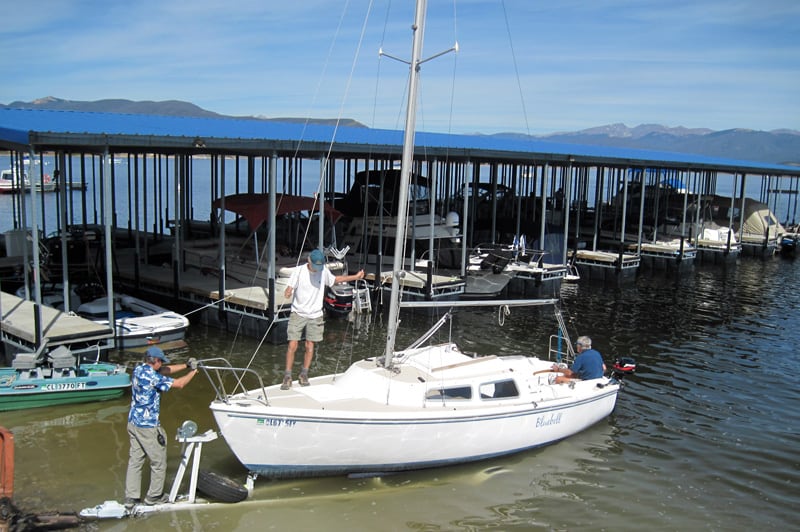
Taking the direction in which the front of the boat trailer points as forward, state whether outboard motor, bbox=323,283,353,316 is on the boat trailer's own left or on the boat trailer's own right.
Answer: on the boat trailer's own right

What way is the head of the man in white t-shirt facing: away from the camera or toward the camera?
toward the camera

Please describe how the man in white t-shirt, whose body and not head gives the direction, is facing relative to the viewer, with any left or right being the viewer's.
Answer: facing the viewer

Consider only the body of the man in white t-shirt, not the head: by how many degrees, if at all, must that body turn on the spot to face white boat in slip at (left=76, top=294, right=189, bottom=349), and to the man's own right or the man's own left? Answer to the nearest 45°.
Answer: approximately 135° to the man's own right

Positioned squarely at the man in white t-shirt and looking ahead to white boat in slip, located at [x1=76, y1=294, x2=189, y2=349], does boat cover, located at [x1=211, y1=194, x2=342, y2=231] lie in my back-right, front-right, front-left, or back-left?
front-right

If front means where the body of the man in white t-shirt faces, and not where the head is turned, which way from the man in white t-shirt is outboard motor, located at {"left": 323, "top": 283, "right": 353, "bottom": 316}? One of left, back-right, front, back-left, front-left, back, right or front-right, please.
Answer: back

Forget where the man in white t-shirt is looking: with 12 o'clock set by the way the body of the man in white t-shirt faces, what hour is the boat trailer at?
The boat trailer is roughly at 1 o'clock from the man in white t-shirt.

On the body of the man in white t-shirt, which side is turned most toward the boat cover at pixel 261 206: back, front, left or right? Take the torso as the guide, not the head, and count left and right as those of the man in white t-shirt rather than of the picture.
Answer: back

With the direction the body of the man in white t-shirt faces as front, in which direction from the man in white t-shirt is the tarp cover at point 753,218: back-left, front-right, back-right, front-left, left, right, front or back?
back-left

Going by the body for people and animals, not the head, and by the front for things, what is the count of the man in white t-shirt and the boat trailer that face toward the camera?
1

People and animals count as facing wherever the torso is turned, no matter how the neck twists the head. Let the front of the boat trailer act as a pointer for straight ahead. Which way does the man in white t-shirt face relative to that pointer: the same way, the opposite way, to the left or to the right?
to the left

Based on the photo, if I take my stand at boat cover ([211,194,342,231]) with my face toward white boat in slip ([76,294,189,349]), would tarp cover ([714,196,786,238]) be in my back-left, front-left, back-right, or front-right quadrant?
back-left

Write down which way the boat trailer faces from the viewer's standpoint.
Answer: facing to the left of the viewer

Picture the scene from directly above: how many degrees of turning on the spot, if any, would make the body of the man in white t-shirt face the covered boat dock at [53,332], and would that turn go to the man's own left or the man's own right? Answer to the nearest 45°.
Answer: approximately 135° to the man's own right

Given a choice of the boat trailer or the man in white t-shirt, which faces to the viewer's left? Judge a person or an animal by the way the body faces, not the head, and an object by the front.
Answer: the boat trailer

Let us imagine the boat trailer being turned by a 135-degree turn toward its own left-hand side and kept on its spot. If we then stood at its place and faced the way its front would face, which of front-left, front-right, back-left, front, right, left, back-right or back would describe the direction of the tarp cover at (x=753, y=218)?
left
